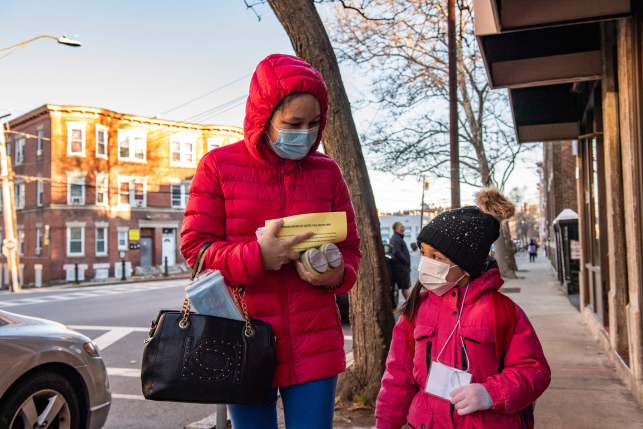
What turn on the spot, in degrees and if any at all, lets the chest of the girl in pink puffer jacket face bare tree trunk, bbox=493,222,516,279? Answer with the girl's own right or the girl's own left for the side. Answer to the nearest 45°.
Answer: approximately 135° to the girl's own right

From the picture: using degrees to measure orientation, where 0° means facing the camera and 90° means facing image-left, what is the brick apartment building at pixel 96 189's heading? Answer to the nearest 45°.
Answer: approximately 315°

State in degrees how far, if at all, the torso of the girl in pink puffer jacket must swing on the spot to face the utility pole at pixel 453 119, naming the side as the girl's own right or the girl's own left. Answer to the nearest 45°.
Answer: approximately 135° to the girl's own right

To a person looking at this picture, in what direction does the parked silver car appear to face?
facing to the right of the viewer

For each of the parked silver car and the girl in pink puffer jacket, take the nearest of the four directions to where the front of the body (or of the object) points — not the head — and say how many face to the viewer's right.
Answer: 1

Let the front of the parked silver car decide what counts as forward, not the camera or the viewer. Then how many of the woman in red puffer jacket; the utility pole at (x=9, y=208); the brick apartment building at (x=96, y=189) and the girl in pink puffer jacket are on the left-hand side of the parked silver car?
2

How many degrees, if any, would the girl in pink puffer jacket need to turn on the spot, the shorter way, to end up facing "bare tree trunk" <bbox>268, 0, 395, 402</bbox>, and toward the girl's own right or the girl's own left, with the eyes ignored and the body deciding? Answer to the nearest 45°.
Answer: approximately 90° to the girl's own right

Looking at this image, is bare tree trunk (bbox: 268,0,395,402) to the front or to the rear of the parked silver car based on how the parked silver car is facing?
to the front

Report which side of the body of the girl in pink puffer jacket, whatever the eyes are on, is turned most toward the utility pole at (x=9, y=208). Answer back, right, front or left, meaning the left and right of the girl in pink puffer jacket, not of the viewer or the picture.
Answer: right

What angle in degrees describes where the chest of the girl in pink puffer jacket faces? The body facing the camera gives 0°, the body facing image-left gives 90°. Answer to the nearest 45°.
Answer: approximately 45°
